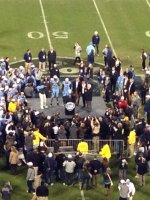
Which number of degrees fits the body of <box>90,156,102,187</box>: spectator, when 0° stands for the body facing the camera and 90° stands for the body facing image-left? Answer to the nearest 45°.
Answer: approximately 180°

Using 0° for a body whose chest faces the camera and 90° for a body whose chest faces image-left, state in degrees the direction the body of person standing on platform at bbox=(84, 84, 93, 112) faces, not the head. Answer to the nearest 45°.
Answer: approximately 0°

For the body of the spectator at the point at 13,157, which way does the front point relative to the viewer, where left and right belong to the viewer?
facing away from the viewer

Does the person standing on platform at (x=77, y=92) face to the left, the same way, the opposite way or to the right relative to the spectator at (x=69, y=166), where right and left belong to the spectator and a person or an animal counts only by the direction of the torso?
the opposite way

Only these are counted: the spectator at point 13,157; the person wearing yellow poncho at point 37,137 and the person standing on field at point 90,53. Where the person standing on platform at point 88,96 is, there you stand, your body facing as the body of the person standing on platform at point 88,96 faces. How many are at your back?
1

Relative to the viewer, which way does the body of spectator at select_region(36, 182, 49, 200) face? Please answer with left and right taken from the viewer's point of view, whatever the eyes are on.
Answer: facing away from the viewer

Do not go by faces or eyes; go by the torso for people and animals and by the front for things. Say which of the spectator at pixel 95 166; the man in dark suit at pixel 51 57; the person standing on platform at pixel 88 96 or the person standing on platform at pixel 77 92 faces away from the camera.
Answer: the spectator

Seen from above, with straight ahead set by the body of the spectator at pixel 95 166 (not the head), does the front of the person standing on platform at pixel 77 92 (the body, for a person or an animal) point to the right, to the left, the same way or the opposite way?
the opposite way
